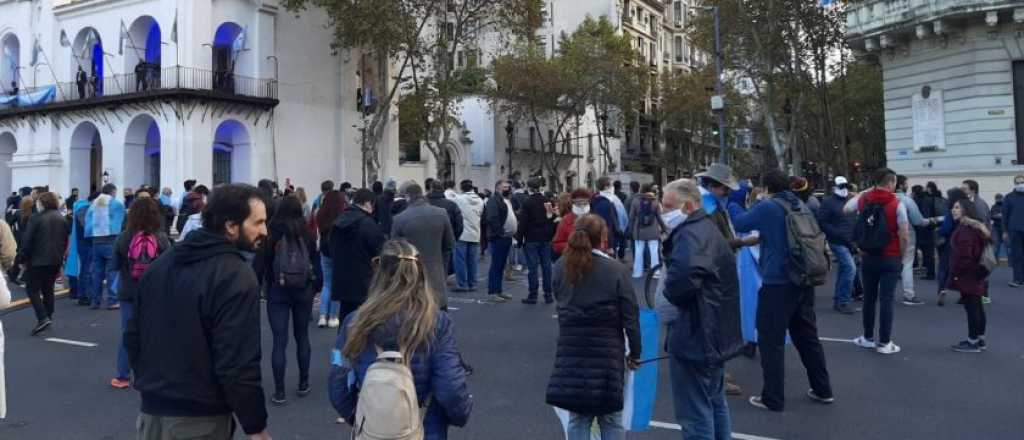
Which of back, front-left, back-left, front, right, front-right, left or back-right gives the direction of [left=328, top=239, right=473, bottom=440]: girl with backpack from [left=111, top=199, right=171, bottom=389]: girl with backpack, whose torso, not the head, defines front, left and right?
back

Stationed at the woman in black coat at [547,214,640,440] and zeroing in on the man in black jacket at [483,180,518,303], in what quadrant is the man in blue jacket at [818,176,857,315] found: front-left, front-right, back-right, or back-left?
front-right

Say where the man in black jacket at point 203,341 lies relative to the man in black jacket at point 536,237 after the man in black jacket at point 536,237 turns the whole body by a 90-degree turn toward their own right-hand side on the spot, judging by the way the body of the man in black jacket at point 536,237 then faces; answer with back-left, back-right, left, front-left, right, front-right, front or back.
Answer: right

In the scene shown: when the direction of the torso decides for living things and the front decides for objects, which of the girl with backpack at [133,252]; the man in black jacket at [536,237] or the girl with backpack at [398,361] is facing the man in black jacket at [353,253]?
the girl with backpack at [398,361]

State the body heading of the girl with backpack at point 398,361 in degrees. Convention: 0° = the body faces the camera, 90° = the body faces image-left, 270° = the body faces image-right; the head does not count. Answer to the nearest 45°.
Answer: approximately 180°

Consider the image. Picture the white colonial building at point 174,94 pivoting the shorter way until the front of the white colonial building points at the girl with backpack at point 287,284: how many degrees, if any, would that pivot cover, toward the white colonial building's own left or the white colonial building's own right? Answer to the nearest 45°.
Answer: approximately 45° to the white colonial building's own left

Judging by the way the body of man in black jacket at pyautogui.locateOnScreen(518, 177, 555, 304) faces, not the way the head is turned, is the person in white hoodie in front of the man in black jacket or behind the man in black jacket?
in front

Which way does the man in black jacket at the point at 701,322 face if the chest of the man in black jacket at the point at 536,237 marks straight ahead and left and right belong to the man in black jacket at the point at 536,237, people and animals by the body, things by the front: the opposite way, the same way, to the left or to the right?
to the left

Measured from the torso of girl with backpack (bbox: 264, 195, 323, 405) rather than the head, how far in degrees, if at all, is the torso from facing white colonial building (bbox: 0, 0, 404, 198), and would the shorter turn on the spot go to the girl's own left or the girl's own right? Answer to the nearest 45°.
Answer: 0° — they already face it

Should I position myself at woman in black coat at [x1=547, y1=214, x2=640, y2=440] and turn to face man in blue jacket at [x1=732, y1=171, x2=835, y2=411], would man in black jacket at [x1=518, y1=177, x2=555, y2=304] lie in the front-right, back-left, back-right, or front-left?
front-left

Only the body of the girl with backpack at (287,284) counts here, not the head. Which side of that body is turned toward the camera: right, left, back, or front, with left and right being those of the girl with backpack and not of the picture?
back

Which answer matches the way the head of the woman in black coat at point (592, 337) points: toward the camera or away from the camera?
away from the camera

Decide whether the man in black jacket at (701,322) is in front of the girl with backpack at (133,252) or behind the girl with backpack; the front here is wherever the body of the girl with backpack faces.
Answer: behind

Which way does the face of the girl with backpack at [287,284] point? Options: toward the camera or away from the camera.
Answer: away from the camera

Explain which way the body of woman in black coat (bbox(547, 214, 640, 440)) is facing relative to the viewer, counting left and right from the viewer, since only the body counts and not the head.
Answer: facing away from the viewer

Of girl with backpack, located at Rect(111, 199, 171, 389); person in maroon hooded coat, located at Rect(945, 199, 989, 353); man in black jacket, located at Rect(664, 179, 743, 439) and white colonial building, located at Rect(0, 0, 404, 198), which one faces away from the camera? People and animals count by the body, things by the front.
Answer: girl with backpack, located at Rect(111, 199, 171, 389)

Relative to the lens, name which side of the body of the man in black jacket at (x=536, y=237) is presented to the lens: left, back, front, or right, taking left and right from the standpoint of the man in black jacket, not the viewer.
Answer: back

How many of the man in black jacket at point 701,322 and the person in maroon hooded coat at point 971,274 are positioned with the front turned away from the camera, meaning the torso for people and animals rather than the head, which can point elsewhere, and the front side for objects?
0

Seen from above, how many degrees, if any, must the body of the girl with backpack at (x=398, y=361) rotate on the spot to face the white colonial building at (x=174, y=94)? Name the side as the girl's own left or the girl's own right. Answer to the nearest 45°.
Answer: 0° — they already face it

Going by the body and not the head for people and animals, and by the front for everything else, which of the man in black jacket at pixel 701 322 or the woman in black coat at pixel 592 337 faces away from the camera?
the woman in black coat
